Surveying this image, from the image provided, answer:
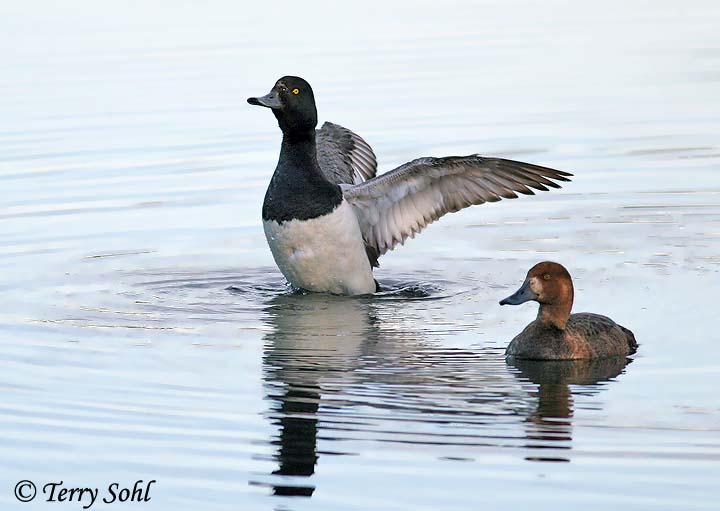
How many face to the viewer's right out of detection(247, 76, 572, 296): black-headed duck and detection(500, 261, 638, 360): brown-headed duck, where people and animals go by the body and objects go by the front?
0

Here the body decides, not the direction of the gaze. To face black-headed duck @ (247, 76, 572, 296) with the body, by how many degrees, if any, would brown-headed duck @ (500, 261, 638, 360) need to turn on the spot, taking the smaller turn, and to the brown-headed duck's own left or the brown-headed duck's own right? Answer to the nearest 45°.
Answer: approximately 45° to the brown-headed duck's own right

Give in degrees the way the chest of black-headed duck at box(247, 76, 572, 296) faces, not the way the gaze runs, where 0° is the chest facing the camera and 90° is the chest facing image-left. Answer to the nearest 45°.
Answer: approximately 45°

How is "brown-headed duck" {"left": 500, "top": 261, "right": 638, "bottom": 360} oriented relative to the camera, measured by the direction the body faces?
to the viewer's left

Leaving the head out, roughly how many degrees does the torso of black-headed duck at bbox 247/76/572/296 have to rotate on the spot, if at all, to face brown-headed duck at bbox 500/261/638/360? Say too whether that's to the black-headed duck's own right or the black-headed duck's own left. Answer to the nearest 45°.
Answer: approximately 90° to the black-headed duck's own left
